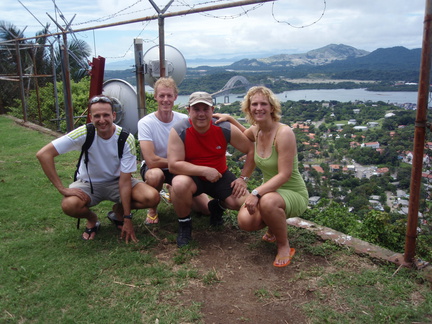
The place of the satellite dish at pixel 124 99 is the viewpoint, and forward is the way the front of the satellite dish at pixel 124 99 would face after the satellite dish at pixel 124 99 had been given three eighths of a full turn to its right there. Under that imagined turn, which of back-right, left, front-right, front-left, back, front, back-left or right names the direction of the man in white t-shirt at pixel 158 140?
front

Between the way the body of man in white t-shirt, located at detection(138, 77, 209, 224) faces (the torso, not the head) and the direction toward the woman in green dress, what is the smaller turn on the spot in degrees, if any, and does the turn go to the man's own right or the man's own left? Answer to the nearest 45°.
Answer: approximately 45° to the man's own left

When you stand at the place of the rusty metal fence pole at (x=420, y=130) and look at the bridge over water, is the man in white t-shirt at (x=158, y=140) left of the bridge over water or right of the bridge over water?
left

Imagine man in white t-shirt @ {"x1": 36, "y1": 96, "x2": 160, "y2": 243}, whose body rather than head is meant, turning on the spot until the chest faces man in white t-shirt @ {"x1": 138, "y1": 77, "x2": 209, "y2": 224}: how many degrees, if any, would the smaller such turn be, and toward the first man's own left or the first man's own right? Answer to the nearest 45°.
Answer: approximately 135° to the first man's own left

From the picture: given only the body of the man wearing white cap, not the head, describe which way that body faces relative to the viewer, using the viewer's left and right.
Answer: facing the viewer

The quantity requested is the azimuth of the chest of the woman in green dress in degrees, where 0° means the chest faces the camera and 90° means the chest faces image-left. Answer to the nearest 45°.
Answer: approximately 45°

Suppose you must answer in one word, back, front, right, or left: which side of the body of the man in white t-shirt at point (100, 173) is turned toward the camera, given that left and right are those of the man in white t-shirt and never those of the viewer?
front

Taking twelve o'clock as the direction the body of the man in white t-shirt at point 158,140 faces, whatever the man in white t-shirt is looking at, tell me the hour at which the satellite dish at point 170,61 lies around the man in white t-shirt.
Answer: The satellite dish is roughly at 6 o'clock from the man in white t-shirt.

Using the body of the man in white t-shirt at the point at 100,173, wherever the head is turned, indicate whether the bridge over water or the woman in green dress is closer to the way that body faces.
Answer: the woman in green dress

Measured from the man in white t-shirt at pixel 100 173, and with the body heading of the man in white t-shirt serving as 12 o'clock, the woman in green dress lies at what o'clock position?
The woman in green dress is roughly at 10 o'clock from the man in white t-shirt.

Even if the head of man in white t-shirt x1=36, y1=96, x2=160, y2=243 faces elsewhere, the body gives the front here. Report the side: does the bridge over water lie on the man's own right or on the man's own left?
on the man's own left
